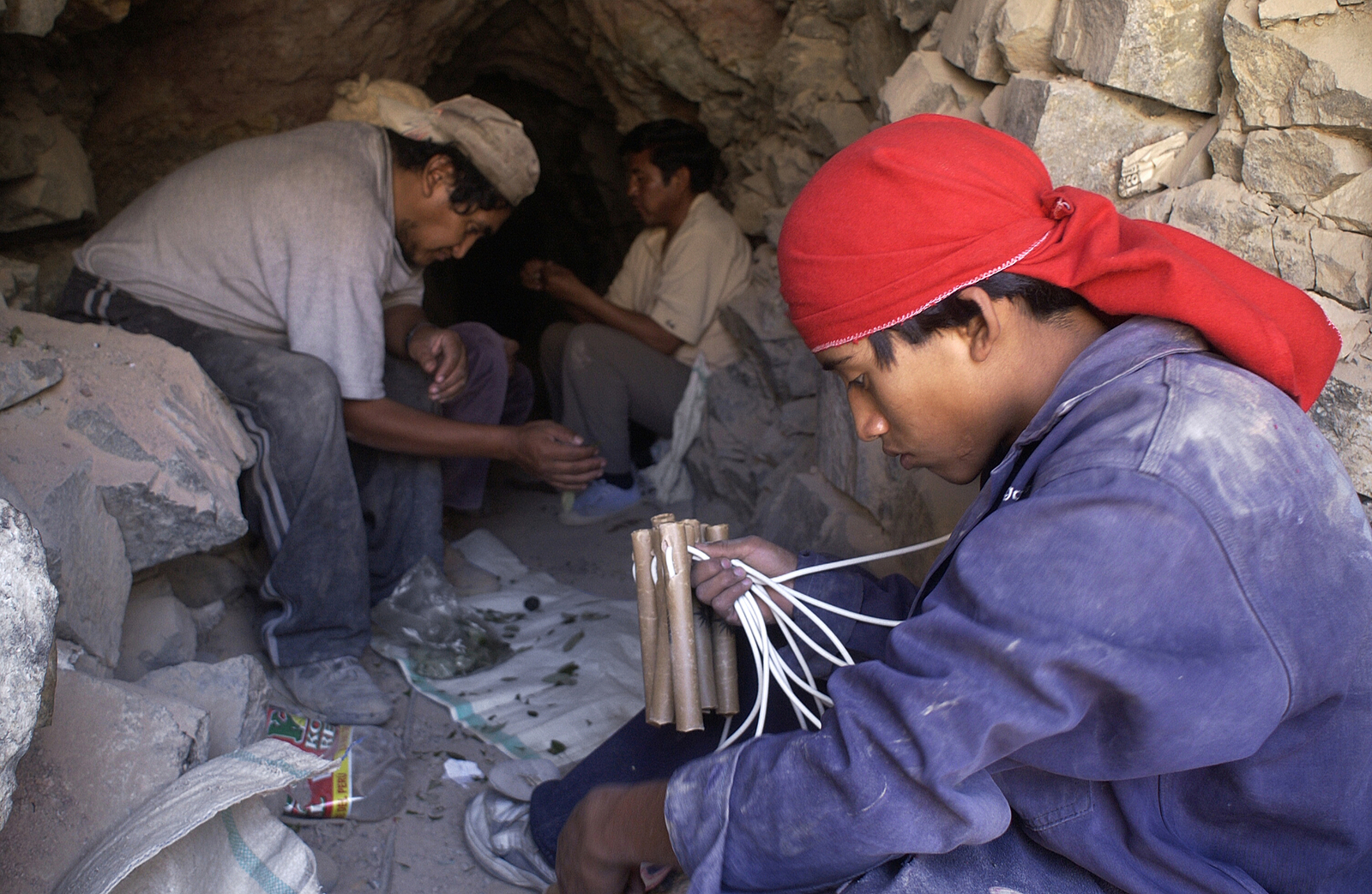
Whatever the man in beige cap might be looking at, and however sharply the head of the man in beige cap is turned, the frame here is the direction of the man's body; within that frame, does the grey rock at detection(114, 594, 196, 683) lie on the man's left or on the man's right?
on the man's right

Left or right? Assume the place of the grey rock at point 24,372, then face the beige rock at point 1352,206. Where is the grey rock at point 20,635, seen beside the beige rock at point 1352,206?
right

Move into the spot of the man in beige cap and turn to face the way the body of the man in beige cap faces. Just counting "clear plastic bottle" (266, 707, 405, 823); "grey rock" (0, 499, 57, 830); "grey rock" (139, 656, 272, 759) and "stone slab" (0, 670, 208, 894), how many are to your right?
4

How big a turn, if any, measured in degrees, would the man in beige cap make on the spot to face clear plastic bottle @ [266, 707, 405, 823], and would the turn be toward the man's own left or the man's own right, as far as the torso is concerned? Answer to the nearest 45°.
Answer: approximately 90° to the man's own right

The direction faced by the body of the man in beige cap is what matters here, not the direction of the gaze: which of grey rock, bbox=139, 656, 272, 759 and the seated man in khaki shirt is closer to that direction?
the seated man in khaki shirt

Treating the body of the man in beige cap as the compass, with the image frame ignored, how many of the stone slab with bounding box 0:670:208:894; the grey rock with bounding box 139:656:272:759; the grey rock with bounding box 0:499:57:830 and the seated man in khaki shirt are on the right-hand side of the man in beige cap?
3

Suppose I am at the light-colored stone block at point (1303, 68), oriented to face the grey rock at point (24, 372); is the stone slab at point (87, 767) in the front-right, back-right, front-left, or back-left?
front-left

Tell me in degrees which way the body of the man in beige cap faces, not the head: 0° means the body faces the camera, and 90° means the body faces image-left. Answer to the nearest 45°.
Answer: approximately 270°

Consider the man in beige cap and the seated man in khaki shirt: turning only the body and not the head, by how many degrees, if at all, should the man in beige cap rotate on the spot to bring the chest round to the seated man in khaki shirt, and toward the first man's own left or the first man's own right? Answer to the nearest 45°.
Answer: approximately 45° to the first man's own left

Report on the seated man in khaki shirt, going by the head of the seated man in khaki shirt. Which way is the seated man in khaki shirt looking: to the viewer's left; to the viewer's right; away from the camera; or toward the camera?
to the viewer's left

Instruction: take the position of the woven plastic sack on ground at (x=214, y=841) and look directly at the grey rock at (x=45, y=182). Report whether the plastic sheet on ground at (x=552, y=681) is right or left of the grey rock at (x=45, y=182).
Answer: right
